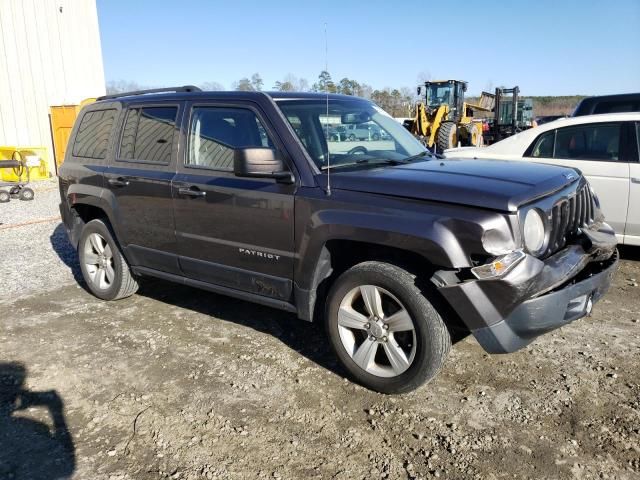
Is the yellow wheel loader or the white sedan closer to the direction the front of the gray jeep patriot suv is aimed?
the white sedan

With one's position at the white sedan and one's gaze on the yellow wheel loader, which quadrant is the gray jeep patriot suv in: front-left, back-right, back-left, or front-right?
back-left

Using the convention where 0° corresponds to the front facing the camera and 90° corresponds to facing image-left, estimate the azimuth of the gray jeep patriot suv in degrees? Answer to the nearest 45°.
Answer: approximately 315°

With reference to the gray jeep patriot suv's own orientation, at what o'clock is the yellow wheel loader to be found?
The yellow wheel loader is roughly at 8 o'clock from the gray jeep patriot suv.

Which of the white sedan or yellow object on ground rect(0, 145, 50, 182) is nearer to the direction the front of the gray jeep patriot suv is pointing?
the white sedan

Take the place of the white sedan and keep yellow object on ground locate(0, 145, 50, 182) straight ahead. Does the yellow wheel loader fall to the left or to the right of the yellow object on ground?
right
